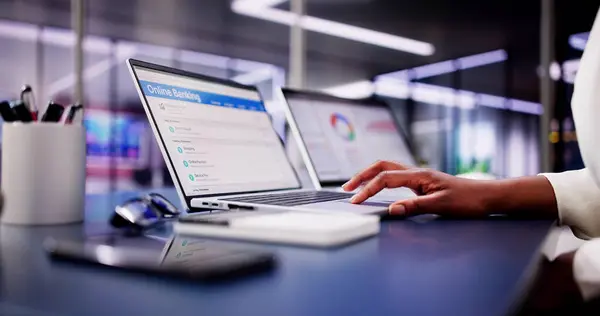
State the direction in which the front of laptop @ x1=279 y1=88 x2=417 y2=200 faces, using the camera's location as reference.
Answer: facing the viewer and to the right of the viewer

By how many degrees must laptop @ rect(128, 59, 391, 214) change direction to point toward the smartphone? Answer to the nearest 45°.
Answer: approximately 45° to its right

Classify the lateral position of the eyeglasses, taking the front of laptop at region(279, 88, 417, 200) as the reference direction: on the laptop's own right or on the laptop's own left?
on the laptop's own right

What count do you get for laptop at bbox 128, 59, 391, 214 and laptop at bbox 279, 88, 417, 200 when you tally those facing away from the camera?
0

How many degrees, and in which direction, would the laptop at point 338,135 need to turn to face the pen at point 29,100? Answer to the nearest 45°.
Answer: approximately 90° to its right

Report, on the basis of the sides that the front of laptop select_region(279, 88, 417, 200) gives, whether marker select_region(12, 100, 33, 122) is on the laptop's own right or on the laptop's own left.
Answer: on the laptop's own right

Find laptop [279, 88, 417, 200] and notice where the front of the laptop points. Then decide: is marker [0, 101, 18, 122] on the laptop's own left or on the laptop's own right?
on the laptop's own right

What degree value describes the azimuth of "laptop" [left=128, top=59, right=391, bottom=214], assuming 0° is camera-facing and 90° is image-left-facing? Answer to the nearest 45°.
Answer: approximately 315°
